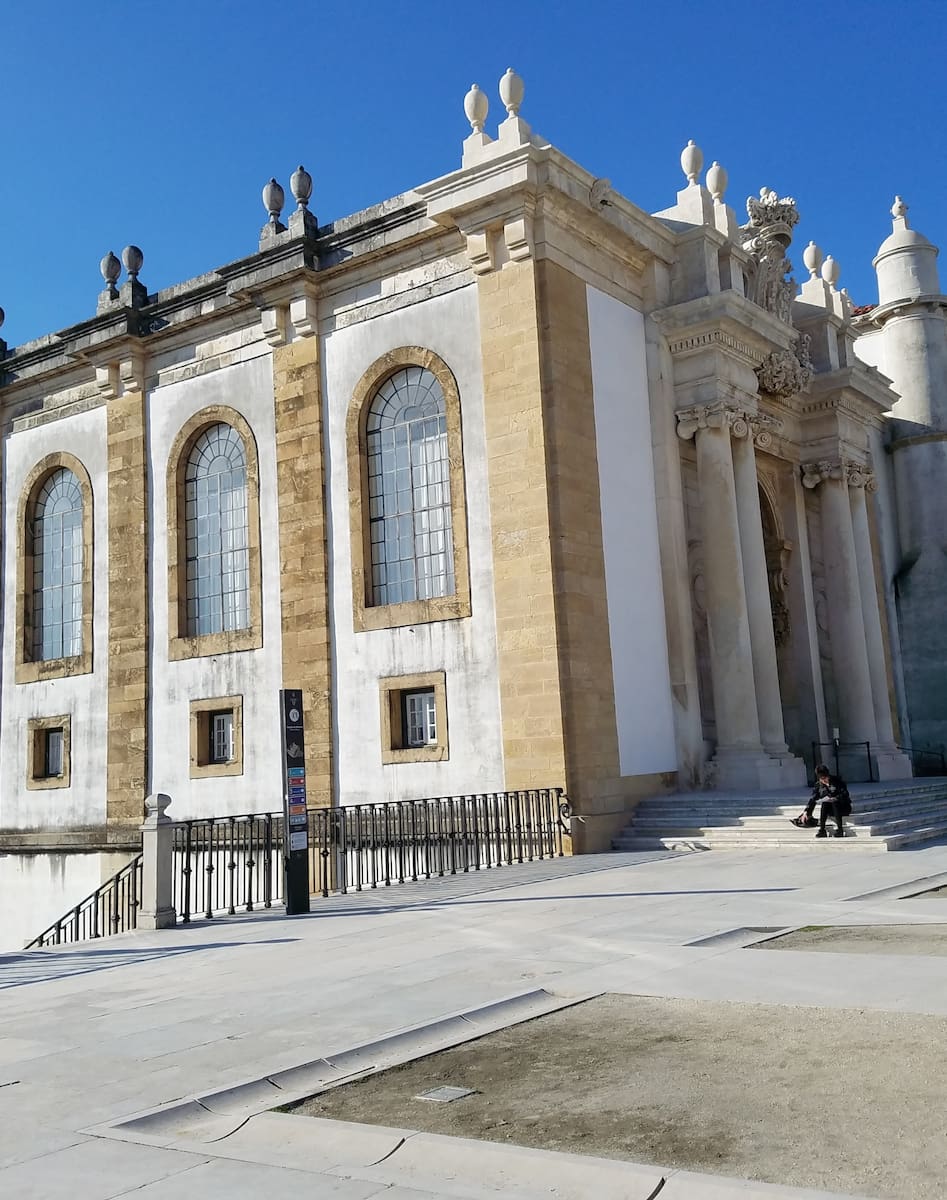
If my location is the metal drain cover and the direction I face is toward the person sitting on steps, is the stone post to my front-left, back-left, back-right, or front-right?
front-left

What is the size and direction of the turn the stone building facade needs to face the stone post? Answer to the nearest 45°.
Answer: approximately 45° to its right
